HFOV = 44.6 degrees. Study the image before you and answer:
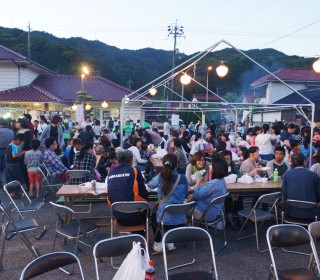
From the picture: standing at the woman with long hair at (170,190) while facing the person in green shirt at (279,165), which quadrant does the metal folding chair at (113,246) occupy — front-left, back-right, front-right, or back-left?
back-right

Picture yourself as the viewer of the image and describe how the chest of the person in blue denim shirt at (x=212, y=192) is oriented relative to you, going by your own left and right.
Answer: facing away from the viewer and to the left of the viewer

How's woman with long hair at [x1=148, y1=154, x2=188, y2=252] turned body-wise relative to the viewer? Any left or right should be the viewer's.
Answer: facing away from the viewer and to the left of the viewer

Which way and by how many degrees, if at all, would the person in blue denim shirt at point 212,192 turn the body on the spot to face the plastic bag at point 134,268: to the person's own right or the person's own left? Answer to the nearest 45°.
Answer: approximately 135° to the person's own left
